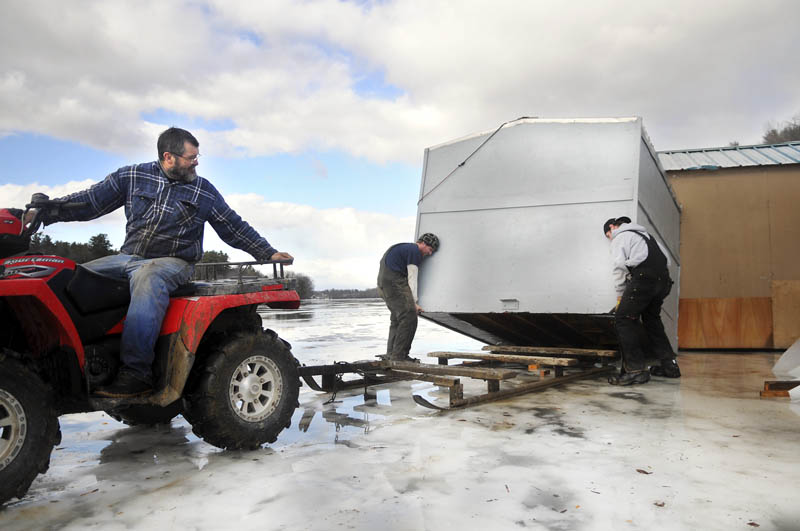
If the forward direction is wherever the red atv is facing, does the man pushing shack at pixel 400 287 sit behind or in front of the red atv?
behind

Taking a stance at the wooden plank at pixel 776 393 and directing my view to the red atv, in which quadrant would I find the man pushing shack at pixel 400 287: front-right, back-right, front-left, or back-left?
front-right

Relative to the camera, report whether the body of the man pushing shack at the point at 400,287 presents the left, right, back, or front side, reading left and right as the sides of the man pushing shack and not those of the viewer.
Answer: right

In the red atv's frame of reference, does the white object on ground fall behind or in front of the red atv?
behind

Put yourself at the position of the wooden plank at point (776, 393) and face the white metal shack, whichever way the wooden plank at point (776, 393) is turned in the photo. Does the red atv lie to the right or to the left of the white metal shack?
left

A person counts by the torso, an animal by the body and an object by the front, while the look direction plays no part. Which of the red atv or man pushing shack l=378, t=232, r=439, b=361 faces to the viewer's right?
the man pushing shack

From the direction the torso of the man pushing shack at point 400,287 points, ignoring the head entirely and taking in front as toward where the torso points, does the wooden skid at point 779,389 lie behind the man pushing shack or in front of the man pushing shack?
in front

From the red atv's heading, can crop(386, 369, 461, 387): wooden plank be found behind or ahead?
behind

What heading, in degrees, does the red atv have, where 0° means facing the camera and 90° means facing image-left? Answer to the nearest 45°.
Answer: approximately 45°

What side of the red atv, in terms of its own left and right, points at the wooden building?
back

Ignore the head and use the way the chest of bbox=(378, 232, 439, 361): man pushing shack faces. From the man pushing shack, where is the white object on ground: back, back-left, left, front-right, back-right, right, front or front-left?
front

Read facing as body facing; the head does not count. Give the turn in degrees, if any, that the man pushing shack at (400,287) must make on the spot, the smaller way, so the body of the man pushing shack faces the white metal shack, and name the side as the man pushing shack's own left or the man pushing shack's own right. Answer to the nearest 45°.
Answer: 0° — they already face it

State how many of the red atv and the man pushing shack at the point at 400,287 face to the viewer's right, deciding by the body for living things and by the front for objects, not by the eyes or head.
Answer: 1

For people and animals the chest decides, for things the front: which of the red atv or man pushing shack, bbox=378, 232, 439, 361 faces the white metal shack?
the man pushing shack

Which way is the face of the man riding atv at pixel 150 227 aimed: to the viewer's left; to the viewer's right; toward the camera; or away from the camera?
to the viewer's right
